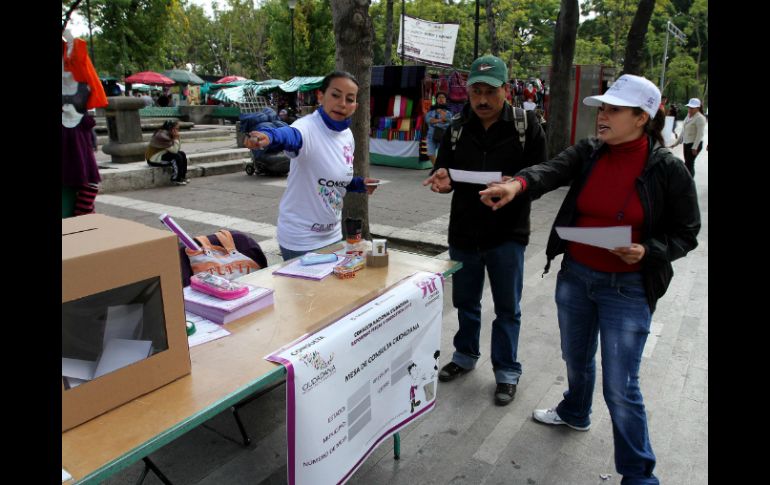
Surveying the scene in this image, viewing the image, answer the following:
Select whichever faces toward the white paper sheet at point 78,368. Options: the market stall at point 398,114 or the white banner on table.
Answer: the market stall

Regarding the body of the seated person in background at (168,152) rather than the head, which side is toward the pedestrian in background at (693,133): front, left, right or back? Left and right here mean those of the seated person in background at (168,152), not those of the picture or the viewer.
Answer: front

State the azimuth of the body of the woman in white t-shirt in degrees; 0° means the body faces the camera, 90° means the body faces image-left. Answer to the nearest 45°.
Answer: approximately 315°

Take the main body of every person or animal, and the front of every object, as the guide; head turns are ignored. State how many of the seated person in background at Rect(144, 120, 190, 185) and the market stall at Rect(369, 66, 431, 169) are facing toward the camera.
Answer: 1

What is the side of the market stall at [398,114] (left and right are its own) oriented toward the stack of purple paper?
front

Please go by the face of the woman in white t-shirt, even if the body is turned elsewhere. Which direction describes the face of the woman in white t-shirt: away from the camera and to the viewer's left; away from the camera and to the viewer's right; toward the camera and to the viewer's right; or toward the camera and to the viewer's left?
toward the camera and to the viewer's right

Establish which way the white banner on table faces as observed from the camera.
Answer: facing the viewer and to the right of the viewer

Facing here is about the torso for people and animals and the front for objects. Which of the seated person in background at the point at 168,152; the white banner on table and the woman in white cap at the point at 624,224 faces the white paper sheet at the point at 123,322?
the woman in white cap

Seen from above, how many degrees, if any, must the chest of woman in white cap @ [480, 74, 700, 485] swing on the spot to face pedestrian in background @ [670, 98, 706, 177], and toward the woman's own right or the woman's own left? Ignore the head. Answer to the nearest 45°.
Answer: approximately 135° to the woman's own right

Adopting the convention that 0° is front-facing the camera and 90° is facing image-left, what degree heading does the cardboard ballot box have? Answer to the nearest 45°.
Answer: approximately 315°

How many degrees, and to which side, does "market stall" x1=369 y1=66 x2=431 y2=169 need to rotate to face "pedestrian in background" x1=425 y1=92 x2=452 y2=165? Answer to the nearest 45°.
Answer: approximately 45° to its left

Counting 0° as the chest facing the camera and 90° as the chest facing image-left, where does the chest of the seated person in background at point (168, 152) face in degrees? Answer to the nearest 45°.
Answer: approximately 270°

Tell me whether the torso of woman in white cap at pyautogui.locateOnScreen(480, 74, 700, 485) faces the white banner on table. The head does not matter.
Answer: yes

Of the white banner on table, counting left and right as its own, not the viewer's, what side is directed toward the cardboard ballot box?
right

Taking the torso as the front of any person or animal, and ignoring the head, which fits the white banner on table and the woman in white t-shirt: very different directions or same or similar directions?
same or similar directions

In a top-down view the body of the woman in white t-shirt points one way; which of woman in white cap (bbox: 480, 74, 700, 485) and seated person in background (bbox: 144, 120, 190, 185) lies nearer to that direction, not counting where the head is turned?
the woman in white cap

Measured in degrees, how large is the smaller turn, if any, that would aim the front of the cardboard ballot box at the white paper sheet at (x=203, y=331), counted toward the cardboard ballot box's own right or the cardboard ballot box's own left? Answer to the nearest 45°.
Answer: approximately 90° to the cardboard ballot box's own left

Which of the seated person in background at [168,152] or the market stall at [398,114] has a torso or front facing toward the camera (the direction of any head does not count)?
the market stall

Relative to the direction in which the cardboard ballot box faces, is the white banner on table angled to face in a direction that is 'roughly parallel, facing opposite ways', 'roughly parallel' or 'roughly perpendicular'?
roughly parallel

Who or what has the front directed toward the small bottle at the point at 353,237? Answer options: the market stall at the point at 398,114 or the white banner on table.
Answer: the market stall

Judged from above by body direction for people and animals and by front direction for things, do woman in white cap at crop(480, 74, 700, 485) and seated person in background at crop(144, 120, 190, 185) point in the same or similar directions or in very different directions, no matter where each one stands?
very different directions
